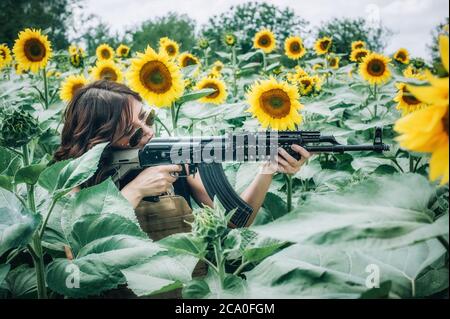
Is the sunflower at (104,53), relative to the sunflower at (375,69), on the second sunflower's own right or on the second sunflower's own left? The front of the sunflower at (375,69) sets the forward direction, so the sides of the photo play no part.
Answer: on the second sunflower's own right

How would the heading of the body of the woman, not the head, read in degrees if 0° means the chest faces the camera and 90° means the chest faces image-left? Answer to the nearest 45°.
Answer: approximately 270°

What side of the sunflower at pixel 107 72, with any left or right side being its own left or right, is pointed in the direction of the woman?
front

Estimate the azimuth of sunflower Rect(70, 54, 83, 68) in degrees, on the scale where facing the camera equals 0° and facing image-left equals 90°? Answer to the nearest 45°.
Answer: approximately 0°

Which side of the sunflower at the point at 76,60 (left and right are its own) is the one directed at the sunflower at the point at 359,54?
left

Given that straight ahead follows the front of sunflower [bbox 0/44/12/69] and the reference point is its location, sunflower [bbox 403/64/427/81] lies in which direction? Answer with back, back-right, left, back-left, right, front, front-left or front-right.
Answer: front-left

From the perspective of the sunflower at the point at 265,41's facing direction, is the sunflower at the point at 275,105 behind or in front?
in front

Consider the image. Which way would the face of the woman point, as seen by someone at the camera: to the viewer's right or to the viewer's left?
to the viewer's right

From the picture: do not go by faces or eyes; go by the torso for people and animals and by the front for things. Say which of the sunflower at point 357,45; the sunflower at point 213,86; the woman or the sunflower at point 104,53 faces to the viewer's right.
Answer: the woman

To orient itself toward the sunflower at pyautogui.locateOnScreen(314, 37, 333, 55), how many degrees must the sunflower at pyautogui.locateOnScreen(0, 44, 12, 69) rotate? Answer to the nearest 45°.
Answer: approximately 90° to its left

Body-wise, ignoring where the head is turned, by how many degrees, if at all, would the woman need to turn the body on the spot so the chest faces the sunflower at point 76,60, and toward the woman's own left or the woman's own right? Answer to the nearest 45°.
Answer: approximately 90° to the woman's own left
